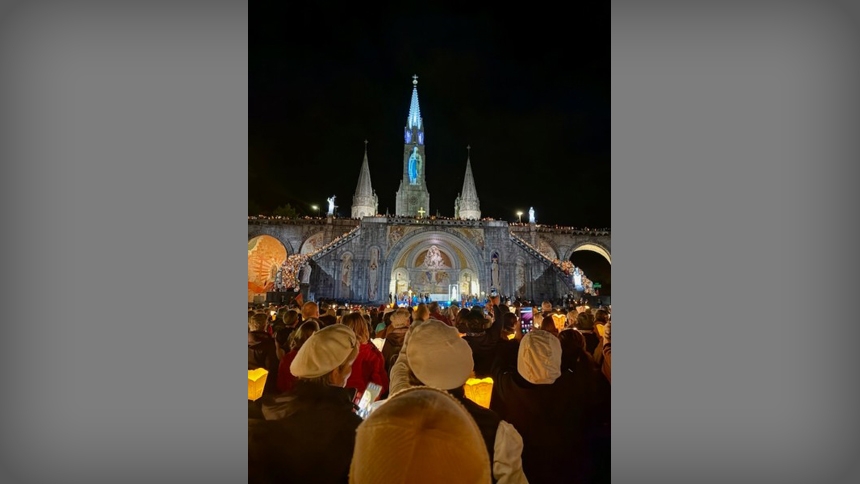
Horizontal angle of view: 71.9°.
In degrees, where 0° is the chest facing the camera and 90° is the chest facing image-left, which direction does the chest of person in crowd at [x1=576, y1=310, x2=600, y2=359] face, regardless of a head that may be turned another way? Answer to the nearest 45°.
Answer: approximately 180°

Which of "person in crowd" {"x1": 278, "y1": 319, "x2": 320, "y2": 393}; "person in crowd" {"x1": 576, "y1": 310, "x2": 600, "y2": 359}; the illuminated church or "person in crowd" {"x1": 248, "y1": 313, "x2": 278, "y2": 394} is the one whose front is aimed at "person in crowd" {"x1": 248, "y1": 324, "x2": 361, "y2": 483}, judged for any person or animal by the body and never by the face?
the illuminated church

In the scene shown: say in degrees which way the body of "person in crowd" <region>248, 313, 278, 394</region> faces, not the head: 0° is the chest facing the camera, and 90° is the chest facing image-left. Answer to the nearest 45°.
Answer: approximately 180°

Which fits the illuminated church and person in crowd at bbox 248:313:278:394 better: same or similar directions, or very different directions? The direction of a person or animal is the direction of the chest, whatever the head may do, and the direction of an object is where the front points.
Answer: very different directions

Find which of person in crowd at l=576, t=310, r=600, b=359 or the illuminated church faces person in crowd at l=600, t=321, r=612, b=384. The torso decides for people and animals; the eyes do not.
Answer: the illuminated church

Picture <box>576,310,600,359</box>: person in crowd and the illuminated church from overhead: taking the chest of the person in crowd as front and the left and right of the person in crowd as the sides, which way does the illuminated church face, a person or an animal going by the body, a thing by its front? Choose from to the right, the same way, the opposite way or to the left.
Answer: the opposite way

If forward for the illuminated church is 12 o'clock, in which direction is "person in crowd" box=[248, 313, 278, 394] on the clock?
The person in crowd is roughly at 12 o'clock from the illuminated church.

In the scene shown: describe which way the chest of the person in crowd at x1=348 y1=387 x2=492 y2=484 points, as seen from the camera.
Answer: away from the camera

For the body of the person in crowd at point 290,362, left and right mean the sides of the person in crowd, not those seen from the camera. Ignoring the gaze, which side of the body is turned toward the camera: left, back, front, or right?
back

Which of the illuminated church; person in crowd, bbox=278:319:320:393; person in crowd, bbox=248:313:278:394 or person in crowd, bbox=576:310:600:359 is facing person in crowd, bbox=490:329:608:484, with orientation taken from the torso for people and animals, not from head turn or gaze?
the illuminated church

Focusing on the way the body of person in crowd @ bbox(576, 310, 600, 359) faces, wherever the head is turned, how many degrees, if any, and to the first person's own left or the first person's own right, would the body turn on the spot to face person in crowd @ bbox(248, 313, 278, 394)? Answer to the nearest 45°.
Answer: approximately 135° to the first person's own left

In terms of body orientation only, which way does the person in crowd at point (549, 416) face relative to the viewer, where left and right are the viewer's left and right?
facing away from the viewer
